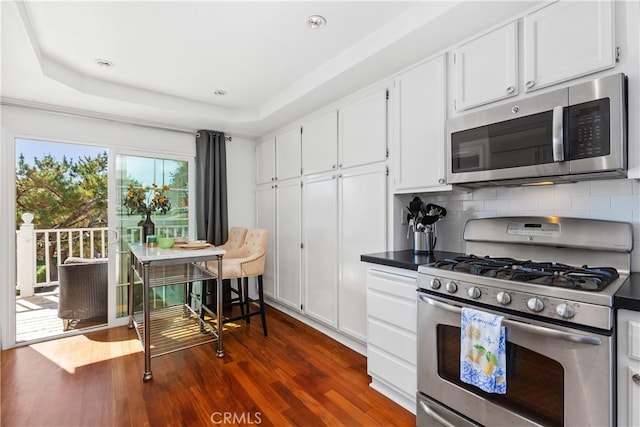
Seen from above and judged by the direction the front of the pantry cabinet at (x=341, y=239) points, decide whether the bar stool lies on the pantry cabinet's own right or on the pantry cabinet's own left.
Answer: on the pantry cabinet's own right

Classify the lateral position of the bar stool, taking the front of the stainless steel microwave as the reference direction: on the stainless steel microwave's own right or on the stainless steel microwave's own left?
on the stainless steel microwave's own right

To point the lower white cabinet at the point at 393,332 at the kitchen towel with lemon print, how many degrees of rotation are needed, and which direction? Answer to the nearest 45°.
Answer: approximately 90° to its left

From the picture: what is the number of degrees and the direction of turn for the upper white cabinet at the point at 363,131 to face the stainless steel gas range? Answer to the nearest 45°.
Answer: approximately 90° to its left

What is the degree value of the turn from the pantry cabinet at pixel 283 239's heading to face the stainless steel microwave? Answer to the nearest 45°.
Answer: approximately 90° to its left

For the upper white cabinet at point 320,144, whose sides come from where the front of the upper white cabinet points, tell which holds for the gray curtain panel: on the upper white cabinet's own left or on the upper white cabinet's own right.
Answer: on the upper white cabinet's own right

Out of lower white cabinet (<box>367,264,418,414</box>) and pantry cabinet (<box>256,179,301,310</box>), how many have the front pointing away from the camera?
0

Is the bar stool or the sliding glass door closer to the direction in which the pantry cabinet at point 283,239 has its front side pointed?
the bar stool

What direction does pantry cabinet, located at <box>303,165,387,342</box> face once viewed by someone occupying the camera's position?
facing the viewer and to the left of the viewer

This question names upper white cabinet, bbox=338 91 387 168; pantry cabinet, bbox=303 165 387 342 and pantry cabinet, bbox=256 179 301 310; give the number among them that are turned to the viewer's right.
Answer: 0

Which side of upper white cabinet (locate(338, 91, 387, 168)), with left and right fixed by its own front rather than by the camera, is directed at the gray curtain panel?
right
